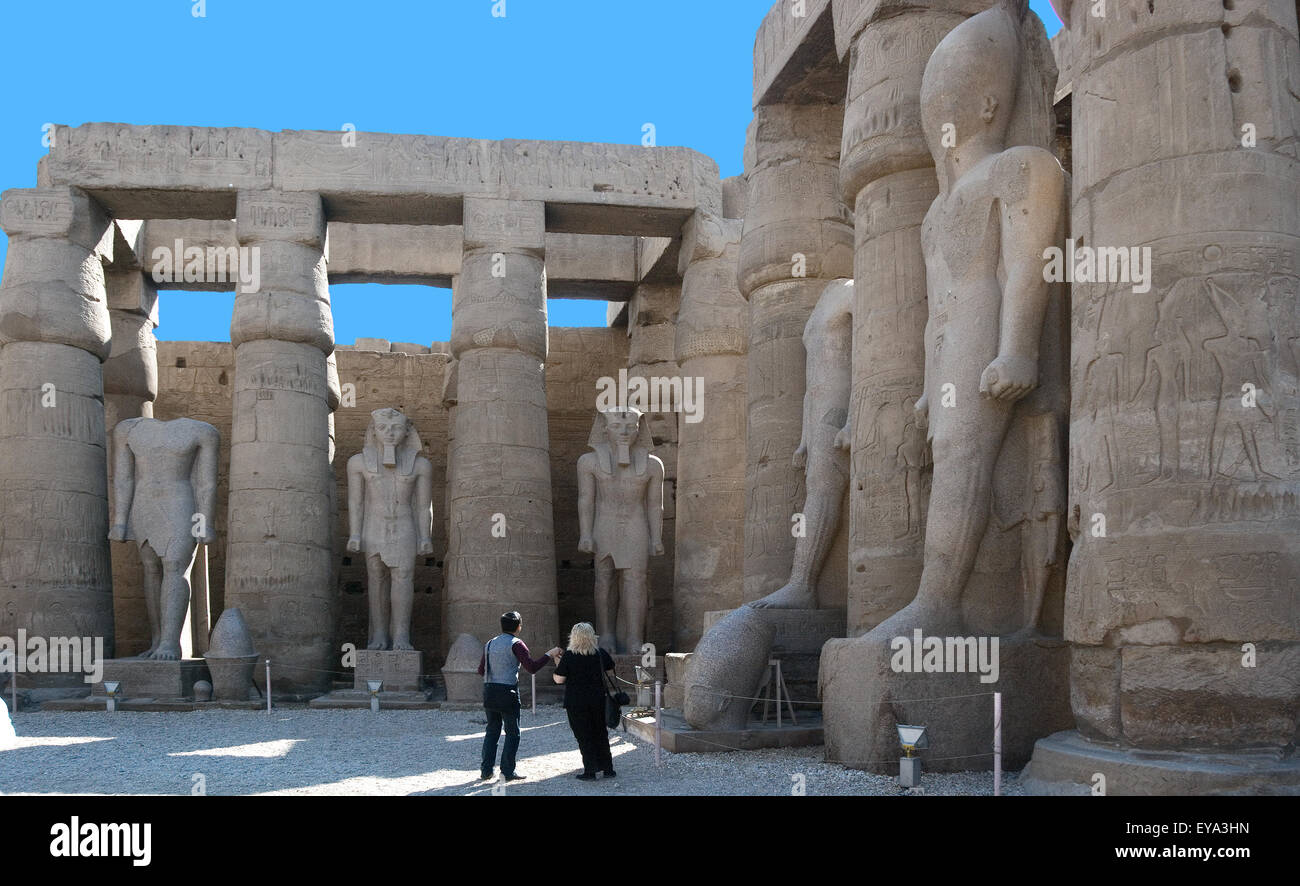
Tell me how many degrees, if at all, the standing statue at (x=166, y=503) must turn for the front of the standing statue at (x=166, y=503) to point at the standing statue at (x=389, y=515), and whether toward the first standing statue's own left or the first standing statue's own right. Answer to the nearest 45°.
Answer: approximately 90° to the first standing statue's own left

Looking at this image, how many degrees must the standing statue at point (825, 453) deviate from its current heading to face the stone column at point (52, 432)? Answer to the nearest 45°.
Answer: approximately 45° to its right

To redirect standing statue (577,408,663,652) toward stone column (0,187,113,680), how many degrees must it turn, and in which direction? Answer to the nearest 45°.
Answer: approximately 90° to its right

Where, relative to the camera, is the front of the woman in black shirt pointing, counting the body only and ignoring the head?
away from the camera

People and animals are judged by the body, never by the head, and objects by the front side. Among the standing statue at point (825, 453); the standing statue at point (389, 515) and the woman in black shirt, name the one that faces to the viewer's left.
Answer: the standing statue at point (825, 453)

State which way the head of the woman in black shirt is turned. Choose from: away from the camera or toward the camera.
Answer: away from the camera

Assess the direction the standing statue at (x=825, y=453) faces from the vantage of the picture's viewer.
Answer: facing to the left of the viewer

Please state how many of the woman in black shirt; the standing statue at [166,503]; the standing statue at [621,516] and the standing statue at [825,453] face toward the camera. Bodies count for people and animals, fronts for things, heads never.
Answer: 2

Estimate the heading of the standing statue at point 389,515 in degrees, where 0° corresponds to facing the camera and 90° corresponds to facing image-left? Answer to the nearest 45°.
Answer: approximately 0°
